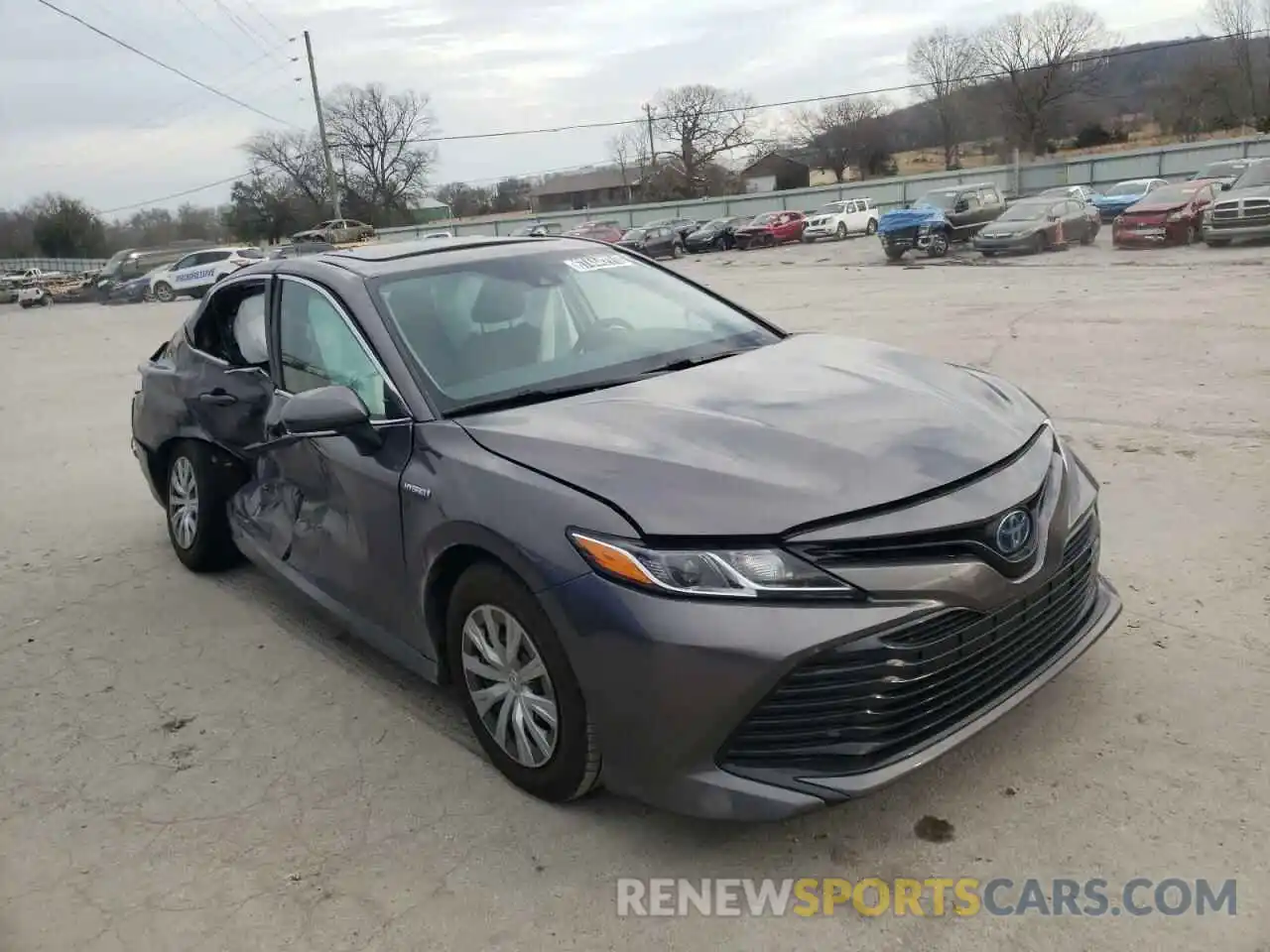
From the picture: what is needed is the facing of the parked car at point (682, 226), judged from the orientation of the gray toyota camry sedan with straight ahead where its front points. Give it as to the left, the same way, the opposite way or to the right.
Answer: to the right

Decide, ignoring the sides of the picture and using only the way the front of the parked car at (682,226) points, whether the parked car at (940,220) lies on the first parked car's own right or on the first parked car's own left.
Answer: on the first parked car's own left

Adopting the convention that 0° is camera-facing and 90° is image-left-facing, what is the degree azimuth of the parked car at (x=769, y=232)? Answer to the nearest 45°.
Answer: approximately 45°

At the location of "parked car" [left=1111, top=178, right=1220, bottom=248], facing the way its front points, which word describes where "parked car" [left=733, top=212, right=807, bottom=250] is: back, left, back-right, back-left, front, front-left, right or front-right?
right

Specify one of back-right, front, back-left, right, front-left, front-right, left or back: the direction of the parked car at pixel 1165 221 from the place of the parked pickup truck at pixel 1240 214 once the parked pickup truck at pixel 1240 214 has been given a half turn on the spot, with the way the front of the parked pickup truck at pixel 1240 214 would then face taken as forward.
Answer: left

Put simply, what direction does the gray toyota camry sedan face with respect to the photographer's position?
facing the viewer and to the right of the viewer

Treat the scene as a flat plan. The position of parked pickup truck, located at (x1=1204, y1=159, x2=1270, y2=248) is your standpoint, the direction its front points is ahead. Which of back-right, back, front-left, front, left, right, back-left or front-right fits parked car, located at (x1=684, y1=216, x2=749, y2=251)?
right

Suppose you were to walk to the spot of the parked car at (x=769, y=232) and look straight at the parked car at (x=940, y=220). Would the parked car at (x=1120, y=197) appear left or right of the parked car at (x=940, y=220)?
left

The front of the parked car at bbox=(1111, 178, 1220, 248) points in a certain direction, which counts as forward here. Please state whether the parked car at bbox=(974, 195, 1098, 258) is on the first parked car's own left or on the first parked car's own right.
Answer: on the first parked car's own right

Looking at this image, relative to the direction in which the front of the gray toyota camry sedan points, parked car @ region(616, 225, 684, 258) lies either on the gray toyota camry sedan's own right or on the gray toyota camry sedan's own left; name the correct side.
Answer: on the gray toyota camry sedan's own left
